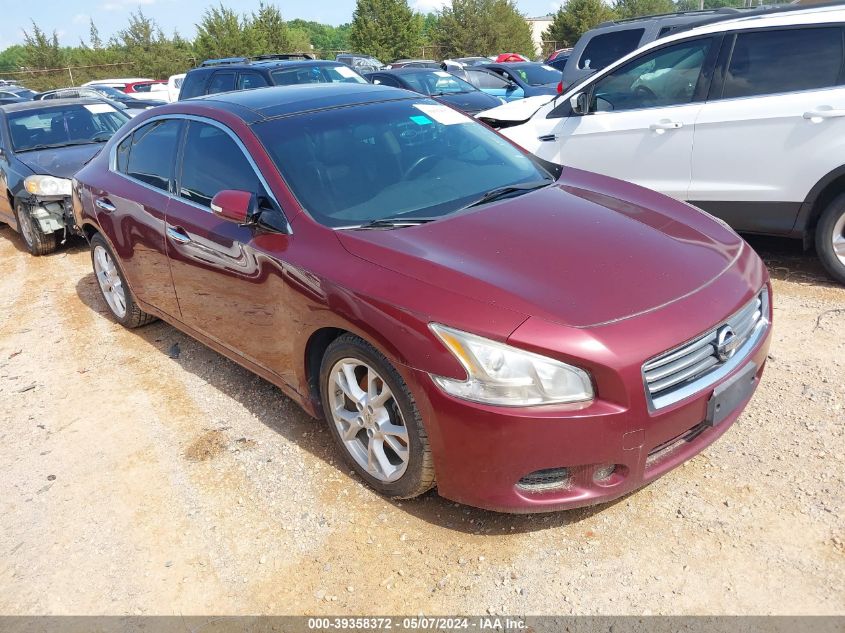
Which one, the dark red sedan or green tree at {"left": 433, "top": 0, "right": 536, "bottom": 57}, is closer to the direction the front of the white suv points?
the green tree

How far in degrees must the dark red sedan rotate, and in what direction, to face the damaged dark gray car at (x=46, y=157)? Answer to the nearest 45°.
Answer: approximately 180°

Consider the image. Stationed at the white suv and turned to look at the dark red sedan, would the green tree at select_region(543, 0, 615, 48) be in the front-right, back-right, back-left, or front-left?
back-right

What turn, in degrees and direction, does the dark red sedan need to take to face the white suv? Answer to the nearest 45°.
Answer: approximately 90° to its left

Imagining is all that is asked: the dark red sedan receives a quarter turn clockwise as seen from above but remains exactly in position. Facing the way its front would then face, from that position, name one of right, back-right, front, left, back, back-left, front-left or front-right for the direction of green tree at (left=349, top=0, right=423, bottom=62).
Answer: back-right

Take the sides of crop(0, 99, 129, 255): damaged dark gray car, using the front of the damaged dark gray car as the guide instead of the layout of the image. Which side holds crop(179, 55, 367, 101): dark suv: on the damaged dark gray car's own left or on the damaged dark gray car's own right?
on the damaged dark gray car's own left

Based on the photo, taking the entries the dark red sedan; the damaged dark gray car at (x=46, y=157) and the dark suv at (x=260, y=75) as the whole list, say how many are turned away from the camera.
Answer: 0

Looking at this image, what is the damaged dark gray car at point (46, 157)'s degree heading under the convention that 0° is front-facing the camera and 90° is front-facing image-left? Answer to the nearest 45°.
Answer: approximately 315°

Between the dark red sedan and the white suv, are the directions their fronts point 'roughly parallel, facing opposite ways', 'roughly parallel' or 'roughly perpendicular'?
roughly parallel, facing opposite ways

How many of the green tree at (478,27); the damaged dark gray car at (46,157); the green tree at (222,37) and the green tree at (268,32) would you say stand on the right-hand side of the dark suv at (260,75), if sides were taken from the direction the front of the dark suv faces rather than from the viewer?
1

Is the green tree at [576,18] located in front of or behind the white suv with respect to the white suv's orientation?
in front

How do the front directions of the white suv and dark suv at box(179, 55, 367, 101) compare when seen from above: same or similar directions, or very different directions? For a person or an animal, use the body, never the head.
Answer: very different directions
